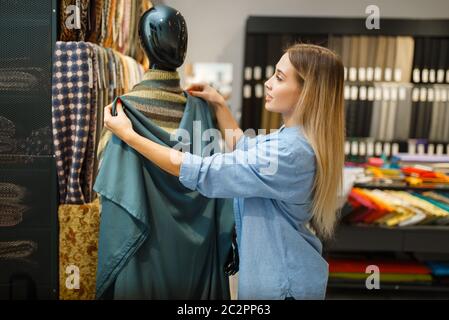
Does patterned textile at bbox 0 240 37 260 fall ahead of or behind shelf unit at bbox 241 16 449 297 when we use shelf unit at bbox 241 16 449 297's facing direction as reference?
ahead

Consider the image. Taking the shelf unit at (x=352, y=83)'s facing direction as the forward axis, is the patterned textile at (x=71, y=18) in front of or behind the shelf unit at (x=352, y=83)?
in front

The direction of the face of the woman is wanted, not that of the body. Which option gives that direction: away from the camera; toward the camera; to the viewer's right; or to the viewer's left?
to the viewer's left

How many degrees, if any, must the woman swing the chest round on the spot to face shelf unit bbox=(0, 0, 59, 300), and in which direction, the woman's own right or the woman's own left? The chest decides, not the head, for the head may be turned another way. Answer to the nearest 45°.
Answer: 0° — they already face it

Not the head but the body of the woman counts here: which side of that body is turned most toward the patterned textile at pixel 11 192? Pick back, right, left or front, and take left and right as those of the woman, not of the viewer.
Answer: front

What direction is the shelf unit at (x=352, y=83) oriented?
toward the camera

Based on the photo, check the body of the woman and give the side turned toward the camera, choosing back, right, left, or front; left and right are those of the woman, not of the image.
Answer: left

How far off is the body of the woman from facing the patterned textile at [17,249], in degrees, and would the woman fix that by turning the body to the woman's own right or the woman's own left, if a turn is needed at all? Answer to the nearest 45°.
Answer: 0° — they already face it

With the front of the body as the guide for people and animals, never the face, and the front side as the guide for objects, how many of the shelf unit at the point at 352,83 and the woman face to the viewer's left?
1

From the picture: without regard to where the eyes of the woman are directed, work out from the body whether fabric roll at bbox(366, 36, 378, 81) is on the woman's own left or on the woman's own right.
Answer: on the woman's own right

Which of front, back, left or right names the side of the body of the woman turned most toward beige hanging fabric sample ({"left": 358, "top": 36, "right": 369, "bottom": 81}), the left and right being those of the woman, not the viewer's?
right
